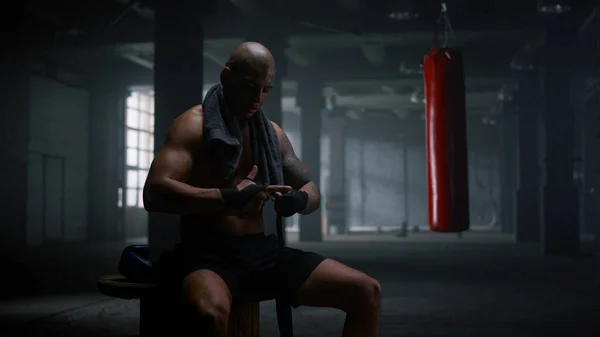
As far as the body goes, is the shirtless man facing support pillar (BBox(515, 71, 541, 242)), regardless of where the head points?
no

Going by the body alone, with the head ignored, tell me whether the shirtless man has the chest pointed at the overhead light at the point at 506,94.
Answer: no

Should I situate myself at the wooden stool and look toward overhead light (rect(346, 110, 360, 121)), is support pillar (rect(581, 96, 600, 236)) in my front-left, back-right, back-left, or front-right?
front-right

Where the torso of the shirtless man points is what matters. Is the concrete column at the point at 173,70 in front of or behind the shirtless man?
behind

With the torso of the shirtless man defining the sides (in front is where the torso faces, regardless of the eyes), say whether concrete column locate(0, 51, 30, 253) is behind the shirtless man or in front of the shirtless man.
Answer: behind

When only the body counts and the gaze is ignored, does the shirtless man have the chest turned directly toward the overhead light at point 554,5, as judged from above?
no

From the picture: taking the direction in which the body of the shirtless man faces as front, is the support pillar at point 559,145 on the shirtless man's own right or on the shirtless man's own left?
on the shirtless man's own left

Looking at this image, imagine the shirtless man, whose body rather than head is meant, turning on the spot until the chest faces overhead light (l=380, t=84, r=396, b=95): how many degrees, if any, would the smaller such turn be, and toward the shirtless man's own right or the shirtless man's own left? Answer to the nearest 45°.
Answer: approximately 135° to the shirtless man's own left

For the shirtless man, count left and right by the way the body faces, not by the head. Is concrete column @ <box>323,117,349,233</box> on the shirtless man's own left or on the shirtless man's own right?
on the shirtless man's own left

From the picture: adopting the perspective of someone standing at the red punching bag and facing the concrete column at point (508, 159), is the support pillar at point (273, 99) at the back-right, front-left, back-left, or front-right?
front-left

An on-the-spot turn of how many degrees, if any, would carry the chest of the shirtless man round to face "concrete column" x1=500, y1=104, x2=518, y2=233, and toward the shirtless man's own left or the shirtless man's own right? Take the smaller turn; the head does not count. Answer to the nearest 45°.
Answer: approximately 90° to the shirtless man's own left
